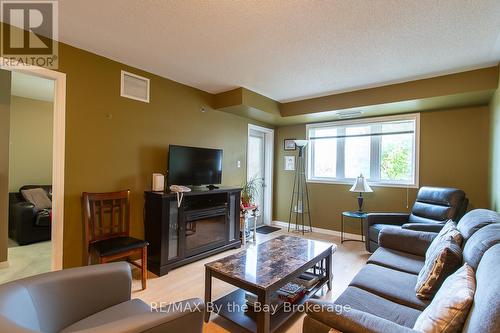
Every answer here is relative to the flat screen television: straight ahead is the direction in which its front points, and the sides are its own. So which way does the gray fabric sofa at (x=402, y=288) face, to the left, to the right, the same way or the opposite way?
the opposite way

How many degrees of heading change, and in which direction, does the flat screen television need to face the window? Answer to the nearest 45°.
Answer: approximately 45° to its left

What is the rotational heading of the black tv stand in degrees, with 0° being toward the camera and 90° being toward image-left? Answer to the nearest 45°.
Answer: approximately 315°

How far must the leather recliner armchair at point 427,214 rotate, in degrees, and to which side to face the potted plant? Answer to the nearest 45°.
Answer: approximately 45° to its right

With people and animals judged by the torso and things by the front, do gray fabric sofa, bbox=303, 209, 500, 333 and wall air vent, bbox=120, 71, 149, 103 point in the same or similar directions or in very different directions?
very different directions

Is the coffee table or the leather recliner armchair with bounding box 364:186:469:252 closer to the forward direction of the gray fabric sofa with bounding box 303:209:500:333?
the coffee table

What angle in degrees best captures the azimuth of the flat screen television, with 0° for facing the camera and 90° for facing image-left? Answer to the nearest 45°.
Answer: approximately 315°

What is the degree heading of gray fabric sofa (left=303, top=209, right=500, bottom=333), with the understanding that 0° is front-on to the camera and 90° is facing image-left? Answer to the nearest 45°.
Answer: approximately 90°

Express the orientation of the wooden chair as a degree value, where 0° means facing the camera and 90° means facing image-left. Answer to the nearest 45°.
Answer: approximately 315°

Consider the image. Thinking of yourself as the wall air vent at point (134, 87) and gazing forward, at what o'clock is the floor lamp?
The floor lamp is roughly at 10 o'clock from the wall air vent.
